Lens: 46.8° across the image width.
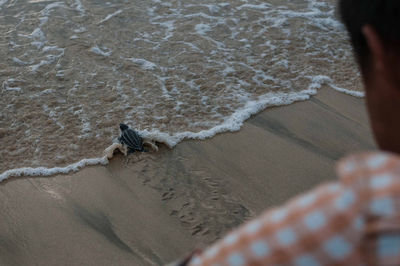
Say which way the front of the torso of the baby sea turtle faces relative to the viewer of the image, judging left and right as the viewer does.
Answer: facing away from the viewer and to the left of the viewer
